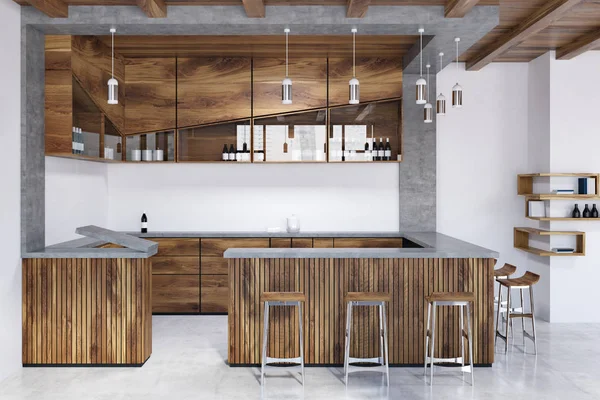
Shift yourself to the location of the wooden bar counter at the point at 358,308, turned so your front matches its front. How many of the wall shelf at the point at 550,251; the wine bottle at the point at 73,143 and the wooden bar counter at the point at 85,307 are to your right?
2

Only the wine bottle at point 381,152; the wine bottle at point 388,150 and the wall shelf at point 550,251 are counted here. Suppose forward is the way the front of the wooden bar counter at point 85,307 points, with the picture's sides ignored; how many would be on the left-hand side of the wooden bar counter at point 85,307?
3

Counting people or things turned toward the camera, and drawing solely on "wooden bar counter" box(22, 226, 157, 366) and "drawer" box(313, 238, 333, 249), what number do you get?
2

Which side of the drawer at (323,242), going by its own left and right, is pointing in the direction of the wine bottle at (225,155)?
right

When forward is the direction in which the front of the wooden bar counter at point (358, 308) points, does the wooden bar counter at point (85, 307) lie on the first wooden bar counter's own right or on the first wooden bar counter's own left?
on the first wooden bar counter's own right

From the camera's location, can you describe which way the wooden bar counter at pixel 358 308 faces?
facing the viewer

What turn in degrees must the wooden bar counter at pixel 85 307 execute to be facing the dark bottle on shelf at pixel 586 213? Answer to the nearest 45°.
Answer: approximately 90° to its left

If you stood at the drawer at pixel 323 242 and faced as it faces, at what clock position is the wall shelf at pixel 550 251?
The wall shelf is roughly at 9 o'clock from the drawer.

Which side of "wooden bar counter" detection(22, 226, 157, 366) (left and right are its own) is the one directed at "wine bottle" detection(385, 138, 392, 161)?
left

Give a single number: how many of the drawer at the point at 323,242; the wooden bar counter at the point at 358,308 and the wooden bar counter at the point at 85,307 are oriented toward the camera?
3

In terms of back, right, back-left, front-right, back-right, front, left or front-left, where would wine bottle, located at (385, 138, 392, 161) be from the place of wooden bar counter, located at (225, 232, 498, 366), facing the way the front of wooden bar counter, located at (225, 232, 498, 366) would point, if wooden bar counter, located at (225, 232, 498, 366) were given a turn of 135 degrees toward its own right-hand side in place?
front-right

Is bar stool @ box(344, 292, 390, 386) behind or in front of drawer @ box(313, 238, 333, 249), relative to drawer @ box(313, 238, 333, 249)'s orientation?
in front

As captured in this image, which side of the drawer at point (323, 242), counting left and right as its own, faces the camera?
front
